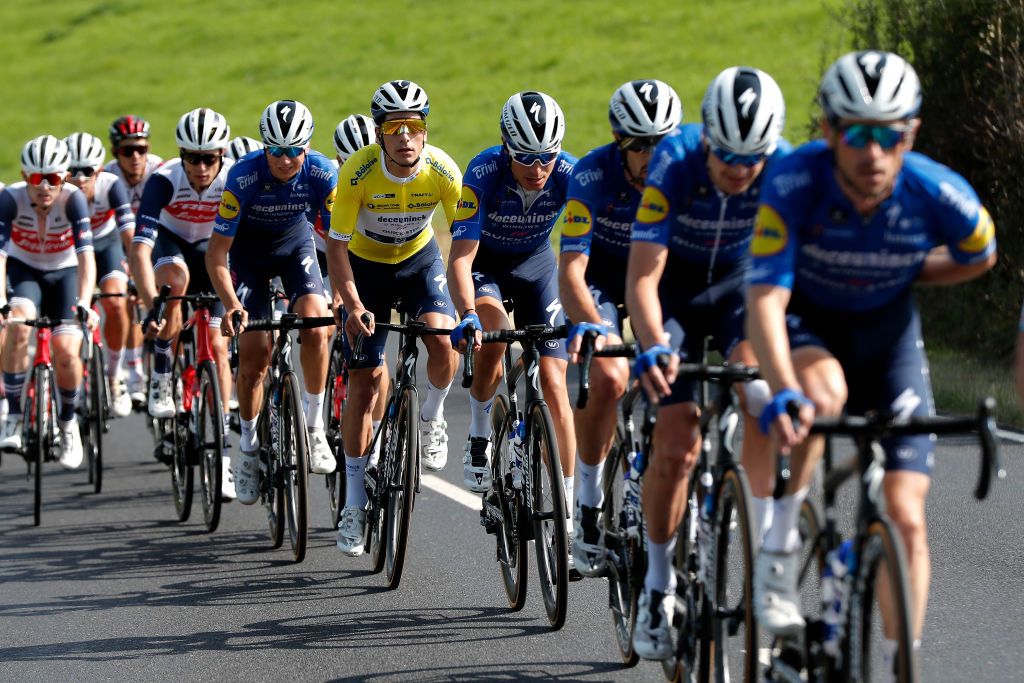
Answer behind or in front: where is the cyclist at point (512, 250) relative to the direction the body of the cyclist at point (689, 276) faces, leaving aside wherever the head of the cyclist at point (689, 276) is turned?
behind

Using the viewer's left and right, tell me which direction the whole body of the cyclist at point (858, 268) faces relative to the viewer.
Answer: facing the viewer

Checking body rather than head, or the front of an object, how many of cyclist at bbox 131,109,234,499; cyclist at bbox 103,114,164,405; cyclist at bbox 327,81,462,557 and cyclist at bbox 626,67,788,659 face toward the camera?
4

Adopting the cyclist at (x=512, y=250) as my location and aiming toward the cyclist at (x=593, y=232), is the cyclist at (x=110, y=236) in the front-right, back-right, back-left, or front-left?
back-right

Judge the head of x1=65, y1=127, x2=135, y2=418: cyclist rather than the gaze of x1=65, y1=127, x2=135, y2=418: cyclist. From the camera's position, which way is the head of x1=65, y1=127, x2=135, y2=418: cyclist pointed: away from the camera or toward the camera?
toward the camera

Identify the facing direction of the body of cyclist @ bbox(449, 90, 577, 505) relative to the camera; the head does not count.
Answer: toward the camera

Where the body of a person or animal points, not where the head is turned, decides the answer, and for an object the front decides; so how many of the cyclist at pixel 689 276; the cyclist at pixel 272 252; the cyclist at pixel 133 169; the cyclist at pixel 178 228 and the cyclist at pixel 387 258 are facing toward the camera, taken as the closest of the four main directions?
5

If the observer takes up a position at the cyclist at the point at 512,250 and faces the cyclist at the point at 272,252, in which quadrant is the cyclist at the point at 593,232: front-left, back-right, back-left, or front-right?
back-left

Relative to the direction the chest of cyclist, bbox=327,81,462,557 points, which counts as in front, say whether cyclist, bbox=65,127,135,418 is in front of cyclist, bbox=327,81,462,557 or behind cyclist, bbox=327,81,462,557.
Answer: behind

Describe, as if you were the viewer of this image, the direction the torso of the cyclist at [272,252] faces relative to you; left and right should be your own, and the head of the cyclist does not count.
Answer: facing the viewer

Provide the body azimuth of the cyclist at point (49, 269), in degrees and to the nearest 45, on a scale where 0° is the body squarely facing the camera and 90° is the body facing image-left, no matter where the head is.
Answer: approximately 0°

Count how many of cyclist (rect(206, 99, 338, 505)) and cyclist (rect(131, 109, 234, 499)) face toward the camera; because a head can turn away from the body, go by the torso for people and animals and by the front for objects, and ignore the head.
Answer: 2

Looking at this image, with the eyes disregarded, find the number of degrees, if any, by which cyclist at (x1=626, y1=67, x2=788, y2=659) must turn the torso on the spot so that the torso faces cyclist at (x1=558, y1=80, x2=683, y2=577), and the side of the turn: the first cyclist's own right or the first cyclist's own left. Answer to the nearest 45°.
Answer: approximately 135° to the first cyclist's own right

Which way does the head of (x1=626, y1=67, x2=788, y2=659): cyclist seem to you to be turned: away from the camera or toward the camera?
toward the camera

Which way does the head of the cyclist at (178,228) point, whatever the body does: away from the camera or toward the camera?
toward the camera

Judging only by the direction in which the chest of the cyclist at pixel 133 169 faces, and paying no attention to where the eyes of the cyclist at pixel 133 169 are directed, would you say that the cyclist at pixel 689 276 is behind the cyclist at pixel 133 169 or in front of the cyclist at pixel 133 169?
in front
